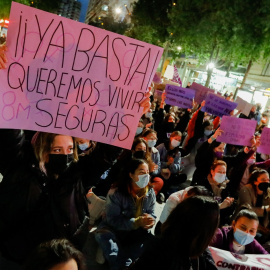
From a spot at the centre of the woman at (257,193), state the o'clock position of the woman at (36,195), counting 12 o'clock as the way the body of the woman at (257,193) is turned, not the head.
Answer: the woman at (36,195) is roughly at 2 o'clock from the woman at (257,193).

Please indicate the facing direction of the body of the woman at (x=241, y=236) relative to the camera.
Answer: toward the camera

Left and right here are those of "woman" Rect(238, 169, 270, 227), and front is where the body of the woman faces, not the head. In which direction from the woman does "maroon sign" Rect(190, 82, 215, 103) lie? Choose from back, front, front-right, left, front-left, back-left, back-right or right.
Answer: back

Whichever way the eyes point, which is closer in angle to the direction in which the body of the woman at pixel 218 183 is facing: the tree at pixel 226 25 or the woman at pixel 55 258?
the woman

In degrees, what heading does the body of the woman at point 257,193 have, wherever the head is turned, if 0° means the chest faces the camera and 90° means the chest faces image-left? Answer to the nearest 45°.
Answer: approximately 315°

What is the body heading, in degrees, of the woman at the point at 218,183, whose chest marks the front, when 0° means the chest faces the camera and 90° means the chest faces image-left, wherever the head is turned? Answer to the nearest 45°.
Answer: approximately 315°

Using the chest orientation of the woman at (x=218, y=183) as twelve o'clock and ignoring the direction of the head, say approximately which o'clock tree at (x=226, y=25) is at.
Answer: The tree is roughly at 7 o'clock from the woman.

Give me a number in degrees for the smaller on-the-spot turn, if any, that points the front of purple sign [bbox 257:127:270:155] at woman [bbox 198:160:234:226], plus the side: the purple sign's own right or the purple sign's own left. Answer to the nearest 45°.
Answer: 0° — it already faces them

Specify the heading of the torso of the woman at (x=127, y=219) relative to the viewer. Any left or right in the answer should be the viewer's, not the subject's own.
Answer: facing the viewer and to the right of the viewer

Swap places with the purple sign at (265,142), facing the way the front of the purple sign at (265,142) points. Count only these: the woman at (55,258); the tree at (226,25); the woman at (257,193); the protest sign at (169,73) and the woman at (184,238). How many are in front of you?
3

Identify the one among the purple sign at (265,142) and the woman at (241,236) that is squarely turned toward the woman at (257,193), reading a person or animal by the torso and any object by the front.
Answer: the purple sign

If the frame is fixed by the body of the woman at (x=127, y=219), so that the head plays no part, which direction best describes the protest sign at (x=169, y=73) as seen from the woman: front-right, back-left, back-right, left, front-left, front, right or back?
back-left

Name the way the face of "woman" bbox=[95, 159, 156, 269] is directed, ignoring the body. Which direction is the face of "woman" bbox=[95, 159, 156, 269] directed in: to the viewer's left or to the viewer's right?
to the viewer's right

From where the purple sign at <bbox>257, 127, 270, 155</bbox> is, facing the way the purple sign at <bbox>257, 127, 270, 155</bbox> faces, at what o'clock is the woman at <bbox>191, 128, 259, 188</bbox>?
The woman is roughly at 2 o'clock from the purple sign.
